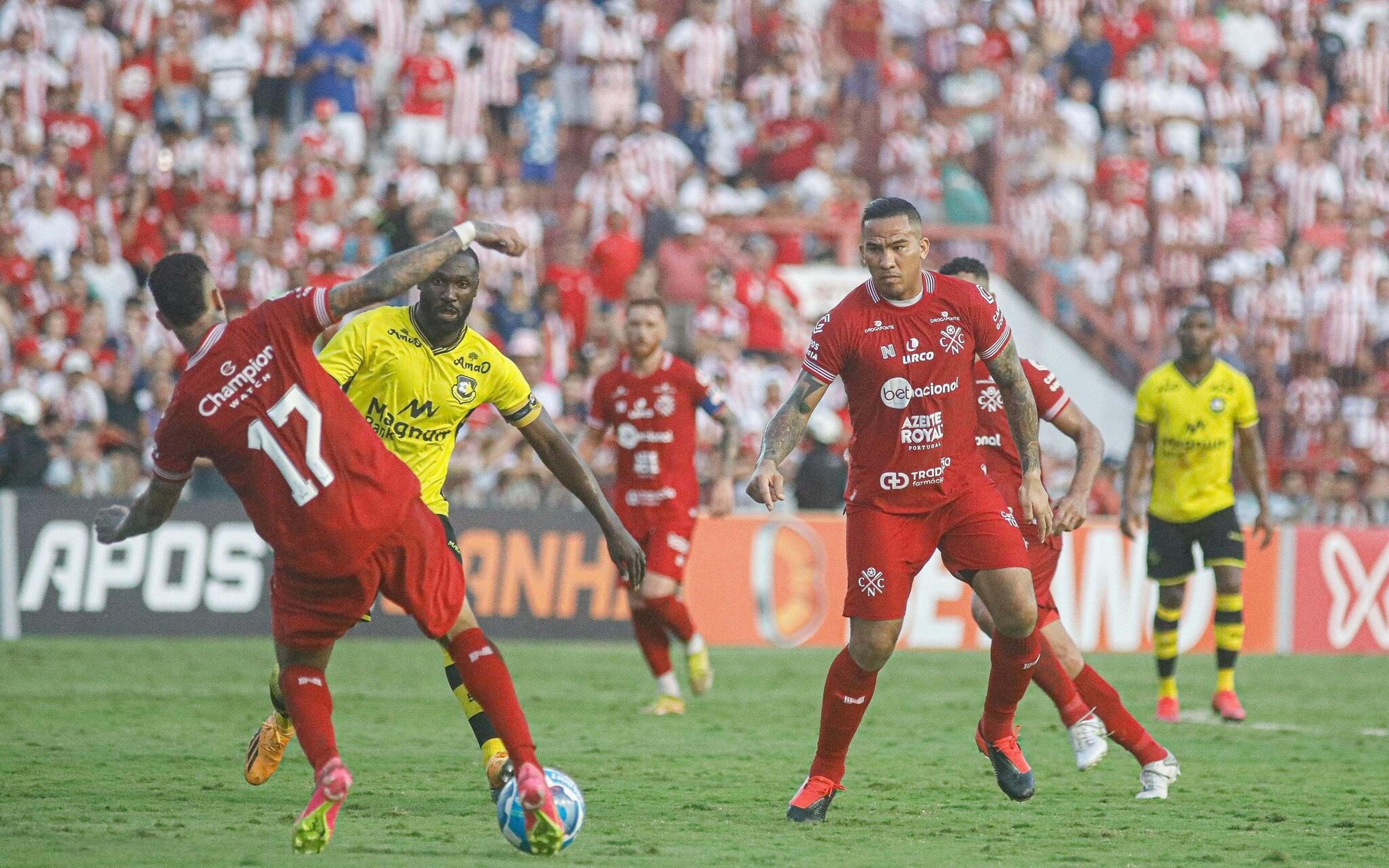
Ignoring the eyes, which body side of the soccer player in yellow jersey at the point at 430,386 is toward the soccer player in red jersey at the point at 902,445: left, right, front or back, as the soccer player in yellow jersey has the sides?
left

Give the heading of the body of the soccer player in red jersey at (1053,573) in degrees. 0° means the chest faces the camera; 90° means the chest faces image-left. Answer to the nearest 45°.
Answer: approximately 45°

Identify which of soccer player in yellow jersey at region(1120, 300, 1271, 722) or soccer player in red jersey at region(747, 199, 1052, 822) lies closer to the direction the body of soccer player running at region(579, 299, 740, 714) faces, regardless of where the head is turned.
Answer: the soccer player in red jersey

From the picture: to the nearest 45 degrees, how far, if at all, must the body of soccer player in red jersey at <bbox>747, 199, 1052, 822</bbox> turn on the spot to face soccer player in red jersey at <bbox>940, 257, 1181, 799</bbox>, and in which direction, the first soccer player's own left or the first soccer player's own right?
approximately 135° to the first soccer player's own left

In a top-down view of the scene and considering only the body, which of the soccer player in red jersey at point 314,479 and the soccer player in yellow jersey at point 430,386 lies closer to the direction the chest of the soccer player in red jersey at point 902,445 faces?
the soccer player in red jersey

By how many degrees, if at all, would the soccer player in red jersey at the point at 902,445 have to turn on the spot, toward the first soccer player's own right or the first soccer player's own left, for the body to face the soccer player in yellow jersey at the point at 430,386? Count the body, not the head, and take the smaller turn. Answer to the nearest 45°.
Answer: approximately 90° to the first soccer player's own right

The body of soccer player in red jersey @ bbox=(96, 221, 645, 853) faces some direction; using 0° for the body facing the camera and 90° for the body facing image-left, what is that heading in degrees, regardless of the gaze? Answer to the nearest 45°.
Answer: approximately 180°

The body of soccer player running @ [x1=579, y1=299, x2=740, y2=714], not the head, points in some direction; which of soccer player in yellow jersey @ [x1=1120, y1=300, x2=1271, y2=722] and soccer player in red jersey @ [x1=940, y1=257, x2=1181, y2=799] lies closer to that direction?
the soccer player in red jersey

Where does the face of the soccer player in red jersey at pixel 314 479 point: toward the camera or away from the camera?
away from the camera

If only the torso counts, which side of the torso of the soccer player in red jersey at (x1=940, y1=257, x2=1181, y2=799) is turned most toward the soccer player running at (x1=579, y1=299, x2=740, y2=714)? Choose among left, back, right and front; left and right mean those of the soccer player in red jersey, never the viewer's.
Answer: right

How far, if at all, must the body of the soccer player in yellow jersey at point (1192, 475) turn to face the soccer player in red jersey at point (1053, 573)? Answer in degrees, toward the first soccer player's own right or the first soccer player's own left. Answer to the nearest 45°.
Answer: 0° — they already face them

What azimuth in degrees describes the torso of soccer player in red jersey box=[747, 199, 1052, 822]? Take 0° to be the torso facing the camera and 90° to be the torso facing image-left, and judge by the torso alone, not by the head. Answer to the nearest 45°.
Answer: approximately 0°

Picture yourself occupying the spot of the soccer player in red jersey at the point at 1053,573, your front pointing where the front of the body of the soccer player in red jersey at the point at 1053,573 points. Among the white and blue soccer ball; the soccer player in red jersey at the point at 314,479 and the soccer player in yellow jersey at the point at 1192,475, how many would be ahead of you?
2
